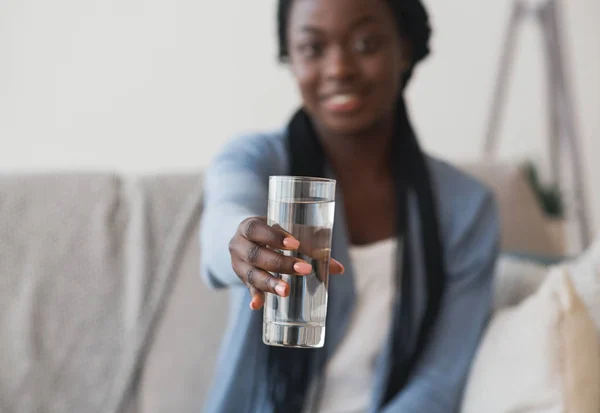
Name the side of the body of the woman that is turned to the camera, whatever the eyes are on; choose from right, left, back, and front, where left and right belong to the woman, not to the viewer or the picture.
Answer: front
